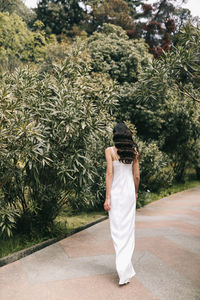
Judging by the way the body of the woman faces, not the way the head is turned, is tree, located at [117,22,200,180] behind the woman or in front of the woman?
in front

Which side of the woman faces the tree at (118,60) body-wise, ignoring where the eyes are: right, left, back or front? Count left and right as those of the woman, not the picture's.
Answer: front

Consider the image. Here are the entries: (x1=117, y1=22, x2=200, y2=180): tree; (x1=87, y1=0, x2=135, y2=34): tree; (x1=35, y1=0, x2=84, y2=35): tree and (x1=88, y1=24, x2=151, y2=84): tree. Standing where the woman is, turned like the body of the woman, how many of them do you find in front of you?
4

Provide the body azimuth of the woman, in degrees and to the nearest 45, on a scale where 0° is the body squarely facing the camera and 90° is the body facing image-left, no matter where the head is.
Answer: approximately 180°

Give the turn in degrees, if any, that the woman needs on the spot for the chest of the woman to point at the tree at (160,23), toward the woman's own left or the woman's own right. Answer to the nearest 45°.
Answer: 0° — they already face it

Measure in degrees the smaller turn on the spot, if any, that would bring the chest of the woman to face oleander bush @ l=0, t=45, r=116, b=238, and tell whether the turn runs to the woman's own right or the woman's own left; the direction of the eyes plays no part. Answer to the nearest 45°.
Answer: approximately 45° to the woman's own left

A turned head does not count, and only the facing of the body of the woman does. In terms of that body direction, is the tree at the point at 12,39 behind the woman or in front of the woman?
in front

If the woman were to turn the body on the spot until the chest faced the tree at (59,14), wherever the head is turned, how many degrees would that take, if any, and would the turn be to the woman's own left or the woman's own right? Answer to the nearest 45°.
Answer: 0° — they already face it

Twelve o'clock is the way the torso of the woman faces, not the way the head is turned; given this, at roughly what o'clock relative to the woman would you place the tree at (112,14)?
The tree is roughly at 12 o'clock from the woman.

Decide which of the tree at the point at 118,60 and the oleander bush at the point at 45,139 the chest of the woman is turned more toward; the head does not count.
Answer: the tree

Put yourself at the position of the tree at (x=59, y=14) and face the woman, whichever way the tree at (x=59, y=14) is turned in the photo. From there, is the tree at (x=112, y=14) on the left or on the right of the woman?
left

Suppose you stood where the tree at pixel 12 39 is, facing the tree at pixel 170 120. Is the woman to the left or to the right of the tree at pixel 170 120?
right

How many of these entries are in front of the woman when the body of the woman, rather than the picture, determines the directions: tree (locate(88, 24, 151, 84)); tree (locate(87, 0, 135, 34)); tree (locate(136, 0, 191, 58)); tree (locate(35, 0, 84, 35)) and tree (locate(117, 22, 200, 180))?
5

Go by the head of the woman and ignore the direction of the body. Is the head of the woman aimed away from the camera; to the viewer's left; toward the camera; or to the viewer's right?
away from the camera
